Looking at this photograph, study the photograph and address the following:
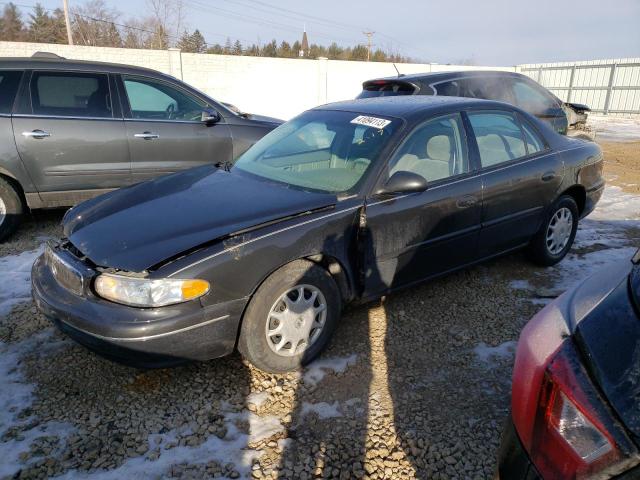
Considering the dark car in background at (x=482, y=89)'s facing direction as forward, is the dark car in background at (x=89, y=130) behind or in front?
behind

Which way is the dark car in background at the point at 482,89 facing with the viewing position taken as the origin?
facing away from the viewer and to the right of the viewer

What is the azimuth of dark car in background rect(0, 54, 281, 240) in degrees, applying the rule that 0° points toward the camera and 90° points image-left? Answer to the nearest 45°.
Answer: approximately 270°

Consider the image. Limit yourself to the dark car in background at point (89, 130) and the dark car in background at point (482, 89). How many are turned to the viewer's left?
0

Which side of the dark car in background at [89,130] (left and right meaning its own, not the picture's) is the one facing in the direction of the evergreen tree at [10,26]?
left

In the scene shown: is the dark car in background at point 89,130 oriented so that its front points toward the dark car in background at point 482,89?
yes
